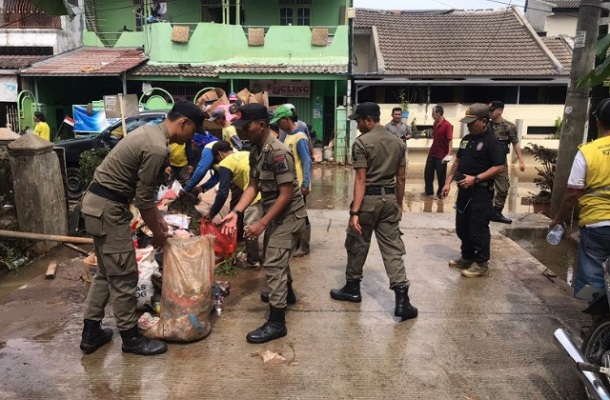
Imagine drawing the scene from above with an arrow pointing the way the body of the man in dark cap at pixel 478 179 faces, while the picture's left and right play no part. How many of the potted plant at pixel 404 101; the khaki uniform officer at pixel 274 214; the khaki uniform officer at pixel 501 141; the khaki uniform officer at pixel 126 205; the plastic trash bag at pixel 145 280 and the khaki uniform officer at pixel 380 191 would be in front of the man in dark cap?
4

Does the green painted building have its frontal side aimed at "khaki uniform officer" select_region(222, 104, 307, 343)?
yes

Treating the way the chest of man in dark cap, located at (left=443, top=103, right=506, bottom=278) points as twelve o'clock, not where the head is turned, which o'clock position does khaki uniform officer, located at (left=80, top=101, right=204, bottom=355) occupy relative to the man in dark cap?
The khaki uniform officer is roughly at 12 o'clock from the man in dark cap.

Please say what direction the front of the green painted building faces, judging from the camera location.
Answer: facing the viewer

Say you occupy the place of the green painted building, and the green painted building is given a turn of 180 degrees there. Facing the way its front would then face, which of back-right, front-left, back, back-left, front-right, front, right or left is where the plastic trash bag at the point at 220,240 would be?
back

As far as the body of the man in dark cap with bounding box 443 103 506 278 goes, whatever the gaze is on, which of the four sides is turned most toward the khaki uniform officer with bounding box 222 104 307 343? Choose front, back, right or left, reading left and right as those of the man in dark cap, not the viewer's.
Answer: front

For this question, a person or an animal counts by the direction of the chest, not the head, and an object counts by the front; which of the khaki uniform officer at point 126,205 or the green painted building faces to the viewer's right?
the khaki uniform officer

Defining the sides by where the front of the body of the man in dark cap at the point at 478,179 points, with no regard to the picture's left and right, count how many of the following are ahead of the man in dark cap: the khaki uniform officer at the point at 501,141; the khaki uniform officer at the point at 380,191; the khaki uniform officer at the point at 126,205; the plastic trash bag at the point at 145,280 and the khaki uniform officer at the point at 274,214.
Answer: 4

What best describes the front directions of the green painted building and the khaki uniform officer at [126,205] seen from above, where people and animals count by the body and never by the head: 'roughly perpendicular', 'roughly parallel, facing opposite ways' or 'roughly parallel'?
roughly perpendicular

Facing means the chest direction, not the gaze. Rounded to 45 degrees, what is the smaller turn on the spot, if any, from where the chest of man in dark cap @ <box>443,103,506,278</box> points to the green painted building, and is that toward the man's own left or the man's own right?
approximately 90° to the man's own right

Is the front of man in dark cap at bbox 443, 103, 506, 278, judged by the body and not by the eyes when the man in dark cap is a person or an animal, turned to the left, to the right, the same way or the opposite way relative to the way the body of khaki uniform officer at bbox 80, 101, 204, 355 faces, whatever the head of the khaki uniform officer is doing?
the opposite way

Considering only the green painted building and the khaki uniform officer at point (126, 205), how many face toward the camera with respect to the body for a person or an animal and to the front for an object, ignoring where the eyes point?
1
